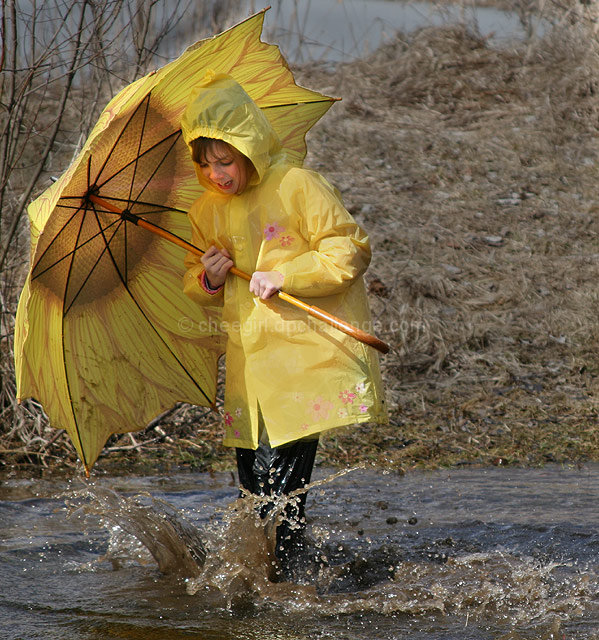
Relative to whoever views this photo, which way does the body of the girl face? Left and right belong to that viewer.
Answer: facing the viewer and to the left of the viewer
